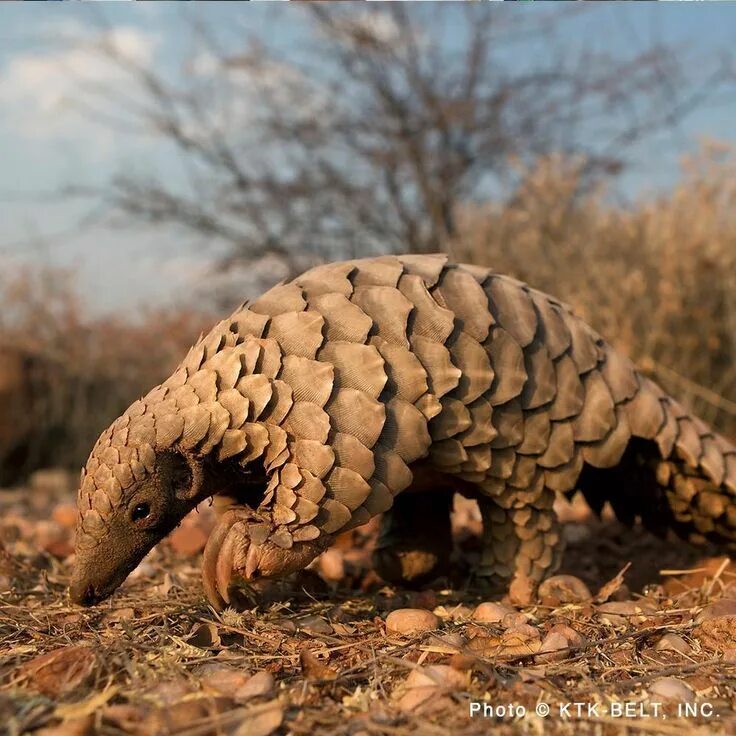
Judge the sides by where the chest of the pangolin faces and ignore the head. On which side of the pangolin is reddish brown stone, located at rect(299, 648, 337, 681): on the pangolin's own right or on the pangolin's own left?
on the pangolin's own left

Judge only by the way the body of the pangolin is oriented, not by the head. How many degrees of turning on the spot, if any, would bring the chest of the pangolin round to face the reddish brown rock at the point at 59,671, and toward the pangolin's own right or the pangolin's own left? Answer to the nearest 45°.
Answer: approximately 45° to the pangolin's own left

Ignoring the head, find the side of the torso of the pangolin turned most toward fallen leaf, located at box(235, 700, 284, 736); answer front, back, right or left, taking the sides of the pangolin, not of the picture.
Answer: left

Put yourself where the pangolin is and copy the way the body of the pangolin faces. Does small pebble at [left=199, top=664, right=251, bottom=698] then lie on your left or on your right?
on your left

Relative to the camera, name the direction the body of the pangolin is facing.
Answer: to the viewer's left
